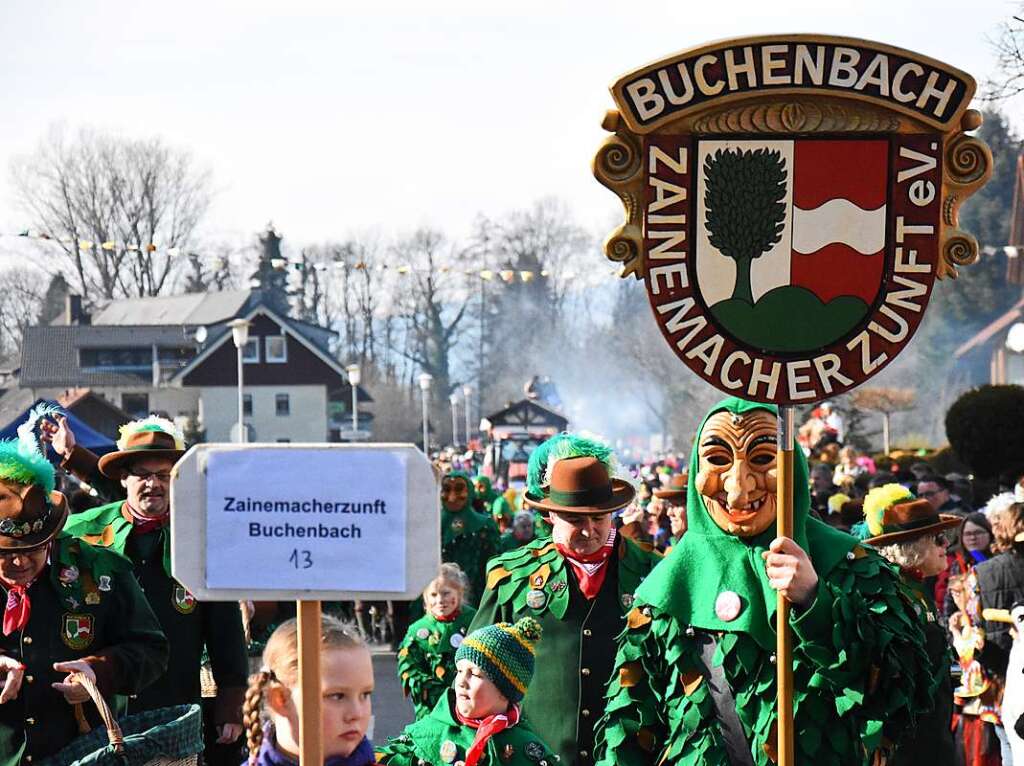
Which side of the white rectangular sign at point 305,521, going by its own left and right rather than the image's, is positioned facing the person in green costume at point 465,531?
back

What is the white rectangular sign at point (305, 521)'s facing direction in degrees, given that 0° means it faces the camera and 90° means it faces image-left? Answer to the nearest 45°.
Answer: approximately 0°

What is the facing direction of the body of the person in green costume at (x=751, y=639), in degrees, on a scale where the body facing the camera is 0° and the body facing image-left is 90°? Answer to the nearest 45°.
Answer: approximately 0°
